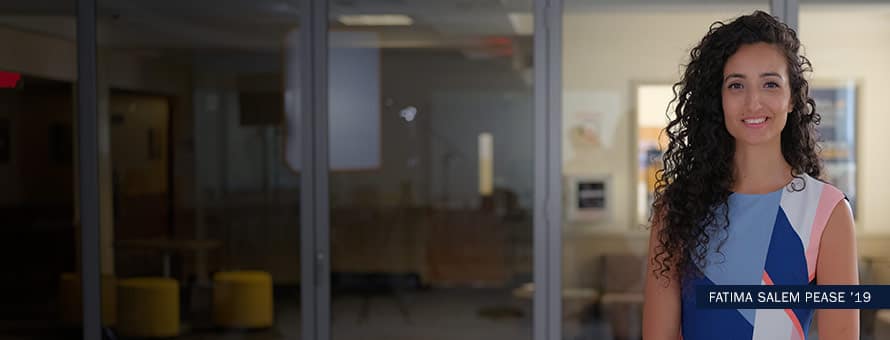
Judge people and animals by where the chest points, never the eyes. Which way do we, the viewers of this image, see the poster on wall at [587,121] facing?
facing the viewer

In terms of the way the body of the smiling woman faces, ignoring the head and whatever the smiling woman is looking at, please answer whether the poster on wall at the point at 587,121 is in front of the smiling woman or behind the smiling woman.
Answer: behind

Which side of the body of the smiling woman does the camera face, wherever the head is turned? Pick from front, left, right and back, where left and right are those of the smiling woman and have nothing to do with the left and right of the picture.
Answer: front

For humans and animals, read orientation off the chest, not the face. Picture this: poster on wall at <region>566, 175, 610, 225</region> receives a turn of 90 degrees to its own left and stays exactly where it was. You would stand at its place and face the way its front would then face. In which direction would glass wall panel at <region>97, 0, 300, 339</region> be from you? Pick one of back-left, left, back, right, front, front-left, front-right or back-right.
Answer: back

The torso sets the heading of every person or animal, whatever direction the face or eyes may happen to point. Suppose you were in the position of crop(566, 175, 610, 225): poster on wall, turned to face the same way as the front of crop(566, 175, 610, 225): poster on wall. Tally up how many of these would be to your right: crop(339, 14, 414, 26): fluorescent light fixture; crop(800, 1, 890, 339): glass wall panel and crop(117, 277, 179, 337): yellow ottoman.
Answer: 2

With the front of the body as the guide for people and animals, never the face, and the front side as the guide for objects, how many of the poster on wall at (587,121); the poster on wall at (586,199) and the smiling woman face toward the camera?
3

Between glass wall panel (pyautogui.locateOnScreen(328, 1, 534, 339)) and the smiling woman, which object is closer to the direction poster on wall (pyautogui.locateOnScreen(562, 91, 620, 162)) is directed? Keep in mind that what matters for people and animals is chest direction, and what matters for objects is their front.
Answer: the smiling woman

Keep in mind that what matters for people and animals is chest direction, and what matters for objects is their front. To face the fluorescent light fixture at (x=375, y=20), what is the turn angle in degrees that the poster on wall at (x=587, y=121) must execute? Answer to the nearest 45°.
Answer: approximately 90° to its right

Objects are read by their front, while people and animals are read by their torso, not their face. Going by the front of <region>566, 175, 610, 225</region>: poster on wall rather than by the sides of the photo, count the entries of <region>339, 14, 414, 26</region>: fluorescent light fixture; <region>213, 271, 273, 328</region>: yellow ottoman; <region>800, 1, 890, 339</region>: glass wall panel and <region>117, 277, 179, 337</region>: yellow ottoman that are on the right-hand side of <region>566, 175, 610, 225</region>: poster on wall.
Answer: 3

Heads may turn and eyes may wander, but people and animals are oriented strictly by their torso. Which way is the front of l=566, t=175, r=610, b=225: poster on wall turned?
toward the camera

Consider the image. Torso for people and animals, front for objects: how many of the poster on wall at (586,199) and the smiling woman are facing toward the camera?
2

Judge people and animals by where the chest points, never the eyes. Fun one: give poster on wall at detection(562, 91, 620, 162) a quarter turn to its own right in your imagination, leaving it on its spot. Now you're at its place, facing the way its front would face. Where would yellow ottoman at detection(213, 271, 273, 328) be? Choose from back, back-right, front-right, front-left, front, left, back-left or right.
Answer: front

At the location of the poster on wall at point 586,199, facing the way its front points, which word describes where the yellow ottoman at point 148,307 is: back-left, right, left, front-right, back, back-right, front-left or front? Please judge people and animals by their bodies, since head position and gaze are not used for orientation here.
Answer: right

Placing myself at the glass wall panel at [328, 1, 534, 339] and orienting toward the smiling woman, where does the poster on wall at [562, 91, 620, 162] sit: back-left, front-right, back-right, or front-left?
back-left

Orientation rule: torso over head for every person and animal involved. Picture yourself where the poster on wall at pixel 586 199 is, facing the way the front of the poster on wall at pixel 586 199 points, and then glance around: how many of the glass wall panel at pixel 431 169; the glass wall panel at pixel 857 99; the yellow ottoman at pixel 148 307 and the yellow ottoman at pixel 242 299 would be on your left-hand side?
1

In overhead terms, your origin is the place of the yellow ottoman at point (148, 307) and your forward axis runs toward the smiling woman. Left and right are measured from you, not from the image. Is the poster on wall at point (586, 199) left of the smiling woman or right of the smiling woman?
left
